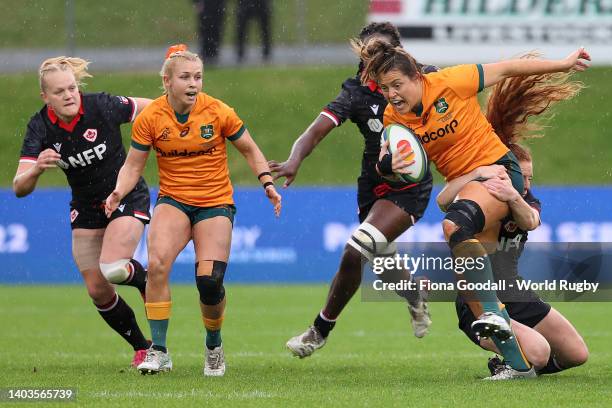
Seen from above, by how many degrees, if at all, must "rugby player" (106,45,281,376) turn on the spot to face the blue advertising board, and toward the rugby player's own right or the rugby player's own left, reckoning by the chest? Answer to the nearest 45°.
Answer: approximately 180°

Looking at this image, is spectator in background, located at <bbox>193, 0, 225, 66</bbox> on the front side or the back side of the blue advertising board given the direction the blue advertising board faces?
on the back side

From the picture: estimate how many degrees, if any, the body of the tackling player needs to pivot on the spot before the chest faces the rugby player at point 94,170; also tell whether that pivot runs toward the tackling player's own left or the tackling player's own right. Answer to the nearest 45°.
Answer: approximately 45° to the tackling player's own right

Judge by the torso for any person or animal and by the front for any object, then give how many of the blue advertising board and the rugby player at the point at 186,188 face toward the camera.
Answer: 2

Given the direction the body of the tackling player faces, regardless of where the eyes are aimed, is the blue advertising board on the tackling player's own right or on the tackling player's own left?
on the tackling player's own right

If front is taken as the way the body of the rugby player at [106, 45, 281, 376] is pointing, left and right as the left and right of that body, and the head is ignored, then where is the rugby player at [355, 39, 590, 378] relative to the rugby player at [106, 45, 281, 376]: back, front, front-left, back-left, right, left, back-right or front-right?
left

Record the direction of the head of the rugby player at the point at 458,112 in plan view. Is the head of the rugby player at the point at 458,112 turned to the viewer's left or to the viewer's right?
to the viewer's left

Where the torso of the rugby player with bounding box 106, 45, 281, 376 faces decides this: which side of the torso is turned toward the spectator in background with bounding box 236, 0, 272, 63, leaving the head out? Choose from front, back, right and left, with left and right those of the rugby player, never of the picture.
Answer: back

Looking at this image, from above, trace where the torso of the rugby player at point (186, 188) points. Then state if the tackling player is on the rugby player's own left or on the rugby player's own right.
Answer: on the rugby player's own left

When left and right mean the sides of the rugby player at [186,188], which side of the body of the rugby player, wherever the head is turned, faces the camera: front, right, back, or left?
front

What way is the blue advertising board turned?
toward the camera

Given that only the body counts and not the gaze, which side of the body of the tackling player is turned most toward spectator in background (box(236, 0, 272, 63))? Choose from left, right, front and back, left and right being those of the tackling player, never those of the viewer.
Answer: right

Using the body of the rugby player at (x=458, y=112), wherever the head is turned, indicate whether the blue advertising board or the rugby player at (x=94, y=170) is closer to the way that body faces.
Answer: the rugby player

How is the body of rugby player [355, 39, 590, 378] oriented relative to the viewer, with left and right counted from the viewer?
facing the viewer and to the left of the viewer
